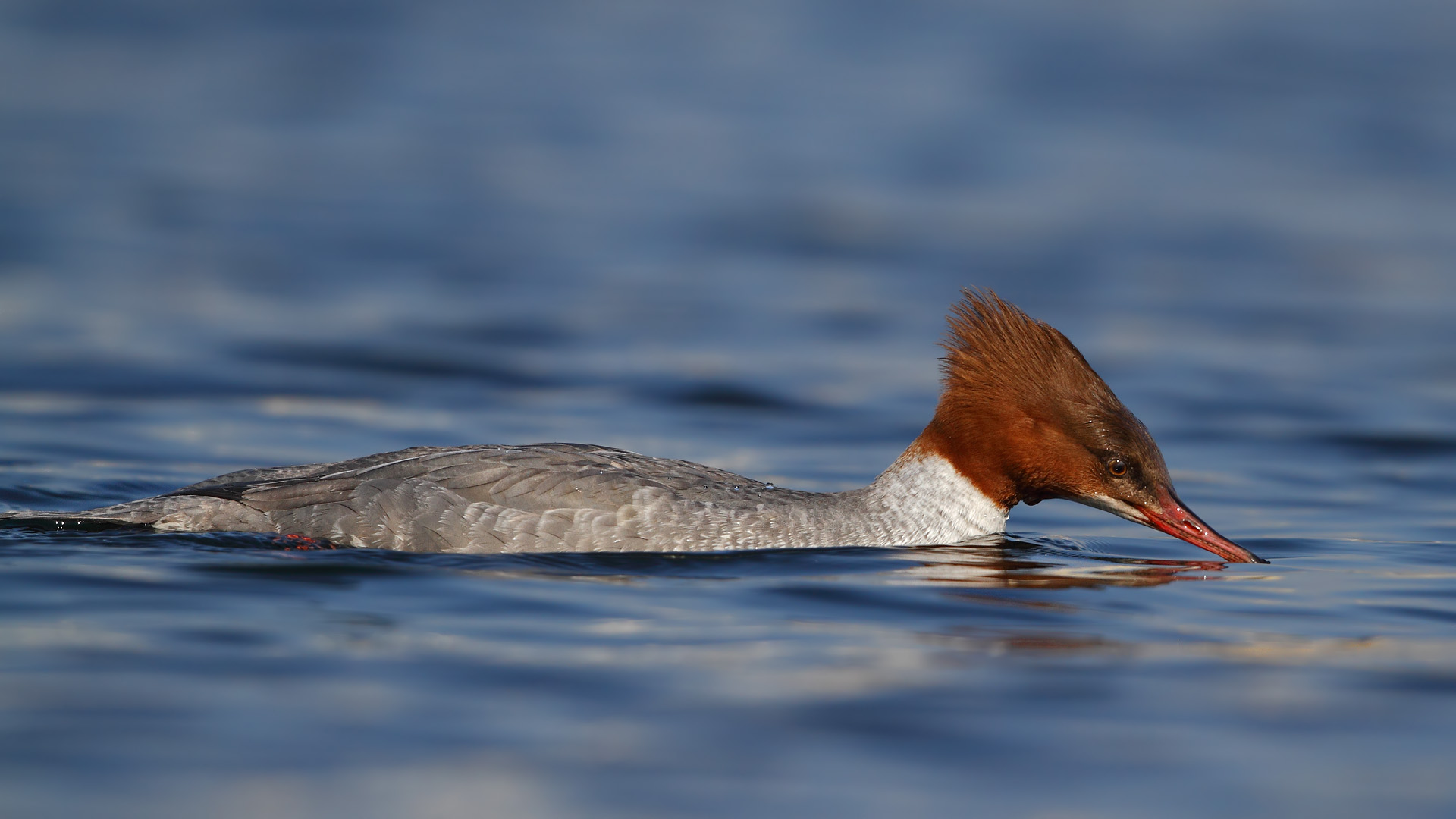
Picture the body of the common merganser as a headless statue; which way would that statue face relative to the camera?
to the viewer's right
